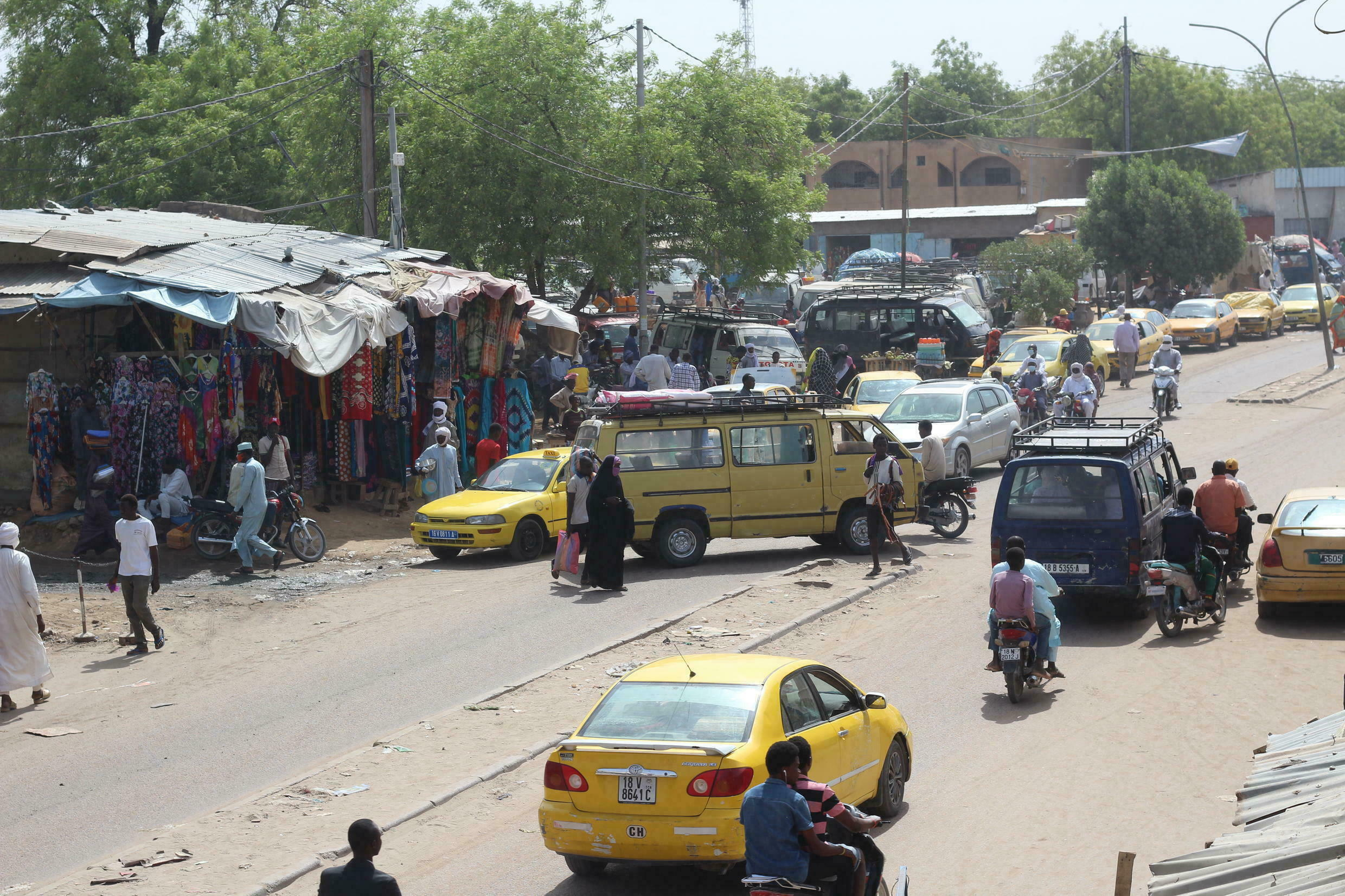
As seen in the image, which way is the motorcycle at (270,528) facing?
to the viewer's right

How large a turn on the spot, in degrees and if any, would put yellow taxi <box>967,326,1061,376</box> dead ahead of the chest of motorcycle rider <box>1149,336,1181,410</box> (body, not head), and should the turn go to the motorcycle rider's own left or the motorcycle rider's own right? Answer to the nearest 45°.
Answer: approximately 135° to the motorcycle rider's own right

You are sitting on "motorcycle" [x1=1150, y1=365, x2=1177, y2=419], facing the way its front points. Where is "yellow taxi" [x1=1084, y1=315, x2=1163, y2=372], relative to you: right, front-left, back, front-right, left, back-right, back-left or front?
back

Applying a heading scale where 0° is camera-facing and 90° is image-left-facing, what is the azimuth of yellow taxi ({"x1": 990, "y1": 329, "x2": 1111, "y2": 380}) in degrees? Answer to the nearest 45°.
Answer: approximately 45°

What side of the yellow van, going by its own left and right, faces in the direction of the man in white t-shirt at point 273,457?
back

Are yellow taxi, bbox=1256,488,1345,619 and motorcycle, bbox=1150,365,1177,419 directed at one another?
yes

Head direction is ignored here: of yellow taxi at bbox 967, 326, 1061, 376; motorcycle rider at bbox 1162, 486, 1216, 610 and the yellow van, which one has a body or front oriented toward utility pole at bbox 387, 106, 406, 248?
the yellow taxi

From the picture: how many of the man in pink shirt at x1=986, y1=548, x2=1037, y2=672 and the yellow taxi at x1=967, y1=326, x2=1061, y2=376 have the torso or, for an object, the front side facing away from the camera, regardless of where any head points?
1

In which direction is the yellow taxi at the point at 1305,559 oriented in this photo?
away from the camera

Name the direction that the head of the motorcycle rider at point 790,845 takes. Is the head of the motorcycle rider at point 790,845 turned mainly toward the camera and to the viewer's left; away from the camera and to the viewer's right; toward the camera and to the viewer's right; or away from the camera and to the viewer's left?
away from the camera and to the viewer's right

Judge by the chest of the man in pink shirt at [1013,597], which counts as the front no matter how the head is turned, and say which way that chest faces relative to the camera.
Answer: away from the camera

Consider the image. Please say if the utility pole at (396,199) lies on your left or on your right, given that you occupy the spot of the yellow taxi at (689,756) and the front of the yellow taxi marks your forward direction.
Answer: on your left
